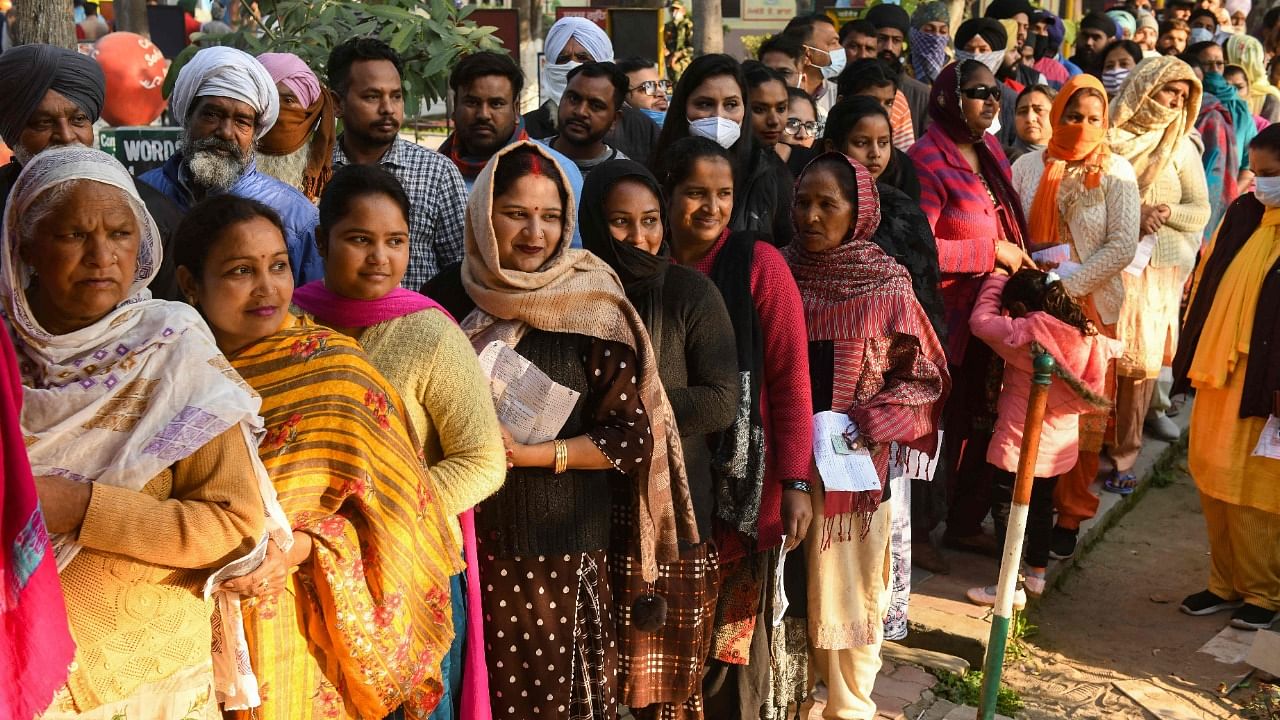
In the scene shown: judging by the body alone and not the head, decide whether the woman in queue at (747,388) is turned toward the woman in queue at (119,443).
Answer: yes

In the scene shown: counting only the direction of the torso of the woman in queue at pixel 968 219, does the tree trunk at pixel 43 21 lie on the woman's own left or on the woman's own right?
on the woman's own right

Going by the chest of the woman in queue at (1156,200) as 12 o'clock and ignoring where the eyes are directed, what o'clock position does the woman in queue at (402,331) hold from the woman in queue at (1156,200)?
the woman in queue at (402,331) is roughly at 11 o'clock from the woman in queue at (1156,200).

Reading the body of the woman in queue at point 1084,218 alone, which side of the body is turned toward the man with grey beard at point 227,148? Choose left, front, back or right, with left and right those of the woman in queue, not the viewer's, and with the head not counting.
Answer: front

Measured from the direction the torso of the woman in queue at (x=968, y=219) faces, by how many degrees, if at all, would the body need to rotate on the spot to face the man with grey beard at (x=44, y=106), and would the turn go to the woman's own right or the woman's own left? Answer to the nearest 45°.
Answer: approximately 90° to the woman's own right

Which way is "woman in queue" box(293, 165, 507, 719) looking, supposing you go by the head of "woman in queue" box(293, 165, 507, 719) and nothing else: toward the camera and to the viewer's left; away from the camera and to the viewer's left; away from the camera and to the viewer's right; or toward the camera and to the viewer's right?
toward the camera and to the viewer's right

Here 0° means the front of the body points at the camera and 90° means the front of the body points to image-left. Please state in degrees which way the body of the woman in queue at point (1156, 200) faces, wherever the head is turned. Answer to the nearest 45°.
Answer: approximately 45°

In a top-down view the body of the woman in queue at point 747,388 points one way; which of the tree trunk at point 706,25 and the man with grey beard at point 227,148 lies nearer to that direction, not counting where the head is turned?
the man with grey beard

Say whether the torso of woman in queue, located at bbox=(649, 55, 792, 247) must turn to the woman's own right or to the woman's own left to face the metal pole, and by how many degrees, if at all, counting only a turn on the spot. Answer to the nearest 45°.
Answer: approximately 45° to the woman's own left
